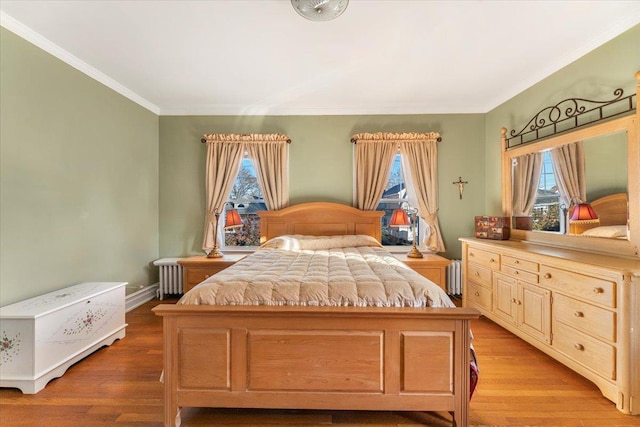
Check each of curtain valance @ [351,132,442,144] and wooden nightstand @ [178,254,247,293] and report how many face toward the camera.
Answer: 2

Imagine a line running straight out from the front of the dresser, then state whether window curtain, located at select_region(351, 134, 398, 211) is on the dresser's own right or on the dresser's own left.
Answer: on the dresser's own right

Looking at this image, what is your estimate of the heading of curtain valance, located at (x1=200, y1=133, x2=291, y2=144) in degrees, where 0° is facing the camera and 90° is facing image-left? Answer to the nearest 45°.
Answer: approximately 0°

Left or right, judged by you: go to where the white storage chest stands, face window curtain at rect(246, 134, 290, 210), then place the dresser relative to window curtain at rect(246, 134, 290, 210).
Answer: right

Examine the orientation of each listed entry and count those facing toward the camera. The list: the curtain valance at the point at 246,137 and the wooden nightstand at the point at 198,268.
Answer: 2

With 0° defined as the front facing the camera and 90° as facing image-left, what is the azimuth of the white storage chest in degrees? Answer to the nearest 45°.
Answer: approximately 315°

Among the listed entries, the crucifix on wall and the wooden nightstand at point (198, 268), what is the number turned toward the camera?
2

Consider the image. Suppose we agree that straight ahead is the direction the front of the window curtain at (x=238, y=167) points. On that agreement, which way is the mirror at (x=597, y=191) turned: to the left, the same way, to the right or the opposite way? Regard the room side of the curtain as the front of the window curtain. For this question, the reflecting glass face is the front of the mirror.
to the right

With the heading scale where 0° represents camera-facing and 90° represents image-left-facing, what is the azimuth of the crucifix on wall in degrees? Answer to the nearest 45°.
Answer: approximately 0°

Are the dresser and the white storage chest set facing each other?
yes
